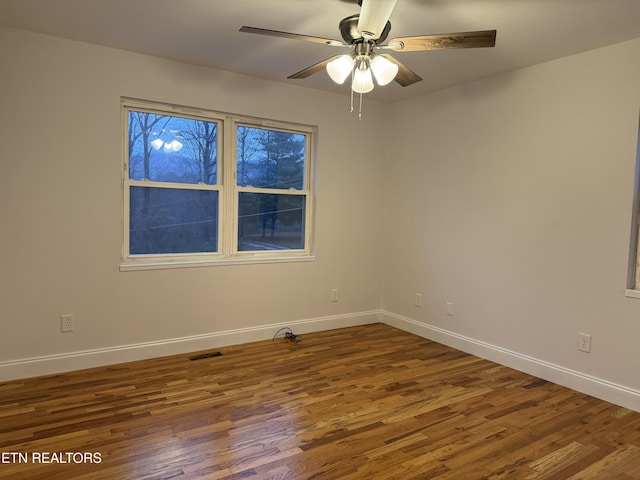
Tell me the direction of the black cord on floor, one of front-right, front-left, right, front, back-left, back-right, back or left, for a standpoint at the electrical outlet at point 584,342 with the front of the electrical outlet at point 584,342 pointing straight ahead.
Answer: front-right

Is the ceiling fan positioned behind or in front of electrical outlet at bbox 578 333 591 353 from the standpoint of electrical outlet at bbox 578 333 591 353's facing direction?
in front

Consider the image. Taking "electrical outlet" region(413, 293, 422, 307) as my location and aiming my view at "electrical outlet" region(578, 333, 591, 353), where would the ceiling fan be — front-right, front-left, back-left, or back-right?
front-right

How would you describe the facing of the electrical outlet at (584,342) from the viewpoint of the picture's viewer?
facing the viewer and to the left of the viewer

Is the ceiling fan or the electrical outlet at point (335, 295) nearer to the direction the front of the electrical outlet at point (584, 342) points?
the ceiling fan

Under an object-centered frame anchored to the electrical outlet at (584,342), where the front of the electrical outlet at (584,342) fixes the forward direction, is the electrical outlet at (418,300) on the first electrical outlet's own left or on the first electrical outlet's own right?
on the first electrical outlet's own right

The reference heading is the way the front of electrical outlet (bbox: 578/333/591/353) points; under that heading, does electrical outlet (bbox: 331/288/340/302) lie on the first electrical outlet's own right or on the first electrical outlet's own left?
on the first electrical outlet's own right

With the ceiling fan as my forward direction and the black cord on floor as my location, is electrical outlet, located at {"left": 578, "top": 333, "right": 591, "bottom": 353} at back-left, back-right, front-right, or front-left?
front-left

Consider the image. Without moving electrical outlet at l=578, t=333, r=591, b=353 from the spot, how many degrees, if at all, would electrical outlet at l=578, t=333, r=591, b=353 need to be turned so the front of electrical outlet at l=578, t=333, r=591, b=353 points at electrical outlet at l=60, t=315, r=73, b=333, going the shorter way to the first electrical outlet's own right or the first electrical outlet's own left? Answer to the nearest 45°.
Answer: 0° — it already faces it

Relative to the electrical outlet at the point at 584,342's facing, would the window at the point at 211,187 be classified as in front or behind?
in front

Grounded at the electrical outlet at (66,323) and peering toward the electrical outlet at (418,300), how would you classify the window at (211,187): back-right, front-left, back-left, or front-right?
front-left

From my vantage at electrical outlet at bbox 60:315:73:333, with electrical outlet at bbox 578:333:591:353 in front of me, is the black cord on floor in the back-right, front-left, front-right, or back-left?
front-left

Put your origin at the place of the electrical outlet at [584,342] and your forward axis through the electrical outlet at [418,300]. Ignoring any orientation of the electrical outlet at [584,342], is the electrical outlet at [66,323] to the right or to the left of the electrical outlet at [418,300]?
left
